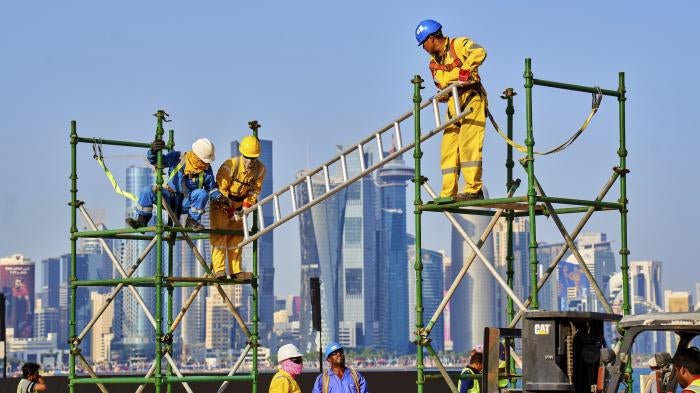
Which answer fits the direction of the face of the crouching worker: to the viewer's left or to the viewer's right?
to the viewer's right

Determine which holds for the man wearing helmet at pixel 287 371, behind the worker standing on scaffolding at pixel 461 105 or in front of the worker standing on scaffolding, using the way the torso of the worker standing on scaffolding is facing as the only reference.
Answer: in front

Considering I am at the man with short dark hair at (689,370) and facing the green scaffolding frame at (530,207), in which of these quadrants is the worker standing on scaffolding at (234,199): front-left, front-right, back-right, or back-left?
front-left

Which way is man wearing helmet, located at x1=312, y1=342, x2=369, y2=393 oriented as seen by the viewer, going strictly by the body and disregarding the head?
toward the camera

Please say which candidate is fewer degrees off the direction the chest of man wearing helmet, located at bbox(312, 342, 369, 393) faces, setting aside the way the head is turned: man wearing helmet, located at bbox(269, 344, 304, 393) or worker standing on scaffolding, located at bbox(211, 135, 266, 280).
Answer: the man wearing helmet

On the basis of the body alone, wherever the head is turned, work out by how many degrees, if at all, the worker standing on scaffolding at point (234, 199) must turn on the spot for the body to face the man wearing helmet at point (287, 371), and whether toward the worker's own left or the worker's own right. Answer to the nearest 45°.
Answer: approximately 45° to the worker's own right

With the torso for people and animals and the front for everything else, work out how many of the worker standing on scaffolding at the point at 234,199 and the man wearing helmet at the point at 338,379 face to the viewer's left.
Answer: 0

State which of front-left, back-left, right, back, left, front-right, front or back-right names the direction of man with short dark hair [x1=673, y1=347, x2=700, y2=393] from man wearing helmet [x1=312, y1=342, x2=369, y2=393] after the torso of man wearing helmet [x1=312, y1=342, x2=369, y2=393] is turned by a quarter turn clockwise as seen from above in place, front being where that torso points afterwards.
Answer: back-left

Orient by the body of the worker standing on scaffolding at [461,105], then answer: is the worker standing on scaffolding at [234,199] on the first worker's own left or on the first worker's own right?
on the first worker's own right

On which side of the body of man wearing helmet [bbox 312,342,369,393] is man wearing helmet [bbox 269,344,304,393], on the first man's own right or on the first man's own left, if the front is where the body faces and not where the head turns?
on the first man's own right

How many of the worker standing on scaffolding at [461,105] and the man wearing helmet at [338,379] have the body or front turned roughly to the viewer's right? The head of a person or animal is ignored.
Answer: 0

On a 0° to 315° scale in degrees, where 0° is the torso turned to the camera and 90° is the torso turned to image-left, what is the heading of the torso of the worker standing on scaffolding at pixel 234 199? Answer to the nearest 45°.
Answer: approximately 315°

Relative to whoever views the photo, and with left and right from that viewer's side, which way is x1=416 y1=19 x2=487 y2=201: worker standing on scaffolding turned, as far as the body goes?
facing the viewer and to the left of the viewer

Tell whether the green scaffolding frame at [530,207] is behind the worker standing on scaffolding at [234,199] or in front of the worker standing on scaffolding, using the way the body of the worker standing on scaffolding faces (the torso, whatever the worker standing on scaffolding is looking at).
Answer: in front
